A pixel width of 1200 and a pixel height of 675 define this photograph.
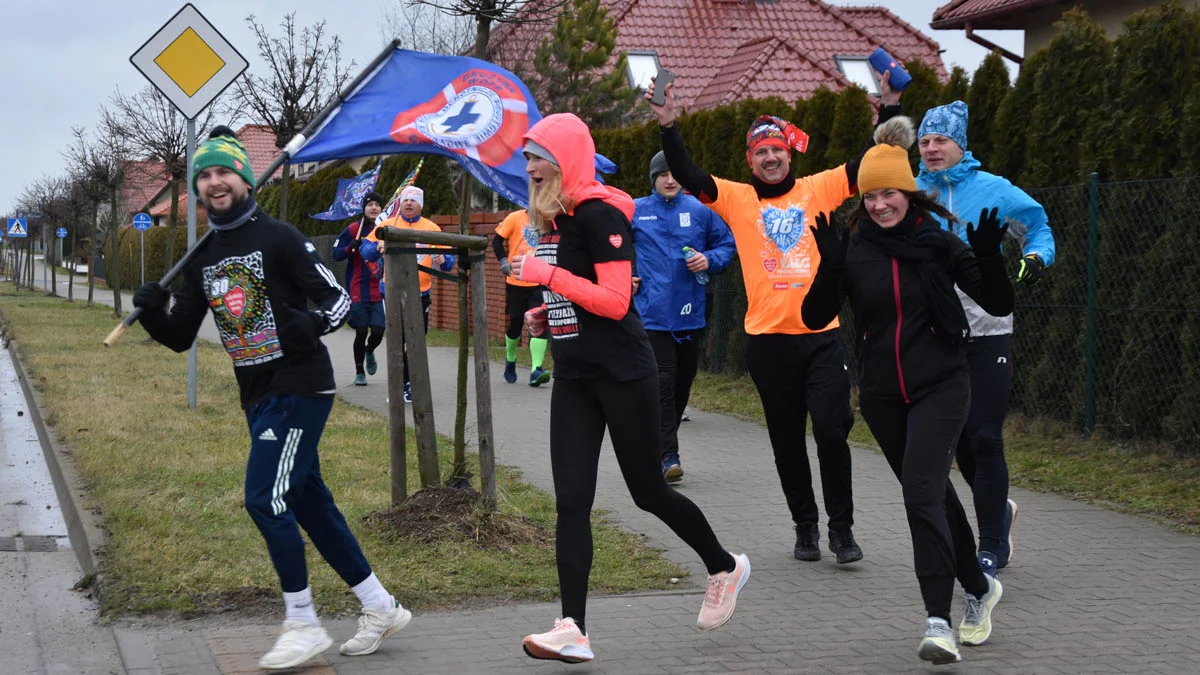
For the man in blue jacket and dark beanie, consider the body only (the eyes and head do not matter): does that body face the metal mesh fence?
no

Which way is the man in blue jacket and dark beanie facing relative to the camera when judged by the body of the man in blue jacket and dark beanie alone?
toward the camera

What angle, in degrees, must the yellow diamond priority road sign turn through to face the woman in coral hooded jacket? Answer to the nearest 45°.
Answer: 0° — it already faces them

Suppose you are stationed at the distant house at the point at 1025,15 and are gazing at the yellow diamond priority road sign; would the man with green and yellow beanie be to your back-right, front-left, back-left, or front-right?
front-left

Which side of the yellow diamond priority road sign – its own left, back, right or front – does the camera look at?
front

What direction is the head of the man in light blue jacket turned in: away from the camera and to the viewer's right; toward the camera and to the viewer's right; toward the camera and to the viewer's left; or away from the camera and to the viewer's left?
toward the camera and to the viewer's left

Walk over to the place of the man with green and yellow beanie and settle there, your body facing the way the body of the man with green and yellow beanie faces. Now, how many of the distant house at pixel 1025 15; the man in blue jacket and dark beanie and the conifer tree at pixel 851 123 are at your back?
3

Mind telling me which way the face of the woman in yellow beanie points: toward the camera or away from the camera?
toward the camera

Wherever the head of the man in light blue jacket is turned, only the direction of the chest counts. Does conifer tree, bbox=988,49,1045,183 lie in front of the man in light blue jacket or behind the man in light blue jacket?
behind

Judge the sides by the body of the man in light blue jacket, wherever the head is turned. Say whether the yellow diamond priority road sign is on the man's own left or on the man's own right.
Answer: on the man's own right

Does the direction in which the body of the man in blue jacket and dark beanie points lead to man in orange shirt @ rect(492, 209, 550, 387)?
no

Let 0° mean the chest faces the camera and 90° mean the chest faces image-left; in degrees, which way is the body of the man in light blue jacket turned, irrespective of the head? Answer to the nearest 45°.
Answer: approximately 45°

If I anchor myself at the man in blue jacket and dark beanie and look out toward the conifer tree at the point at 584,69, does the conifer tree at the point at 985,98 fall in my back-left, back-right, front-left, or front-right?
front-right

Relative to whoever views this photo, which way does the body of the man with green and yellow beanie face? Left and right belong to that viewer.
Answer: facing the viewer and to the left of the viewer

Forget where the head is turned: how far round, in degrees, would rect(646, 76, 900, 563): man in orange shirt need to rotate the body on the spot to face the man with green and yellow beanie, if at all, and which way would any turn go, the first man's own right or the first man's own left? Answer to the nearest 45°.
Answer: approximately 45° to the first man's own right

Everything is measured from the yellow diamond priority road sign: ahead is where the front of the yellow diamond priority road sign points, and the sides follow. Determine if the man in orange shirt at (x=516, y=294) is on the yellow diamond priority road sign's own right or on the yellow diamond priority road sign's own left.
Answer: on the yellow diamond priority road sign's own left

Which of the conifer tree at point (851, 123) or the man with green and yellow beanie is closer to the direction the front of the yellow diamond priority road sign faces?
the man with green and yellow beanie

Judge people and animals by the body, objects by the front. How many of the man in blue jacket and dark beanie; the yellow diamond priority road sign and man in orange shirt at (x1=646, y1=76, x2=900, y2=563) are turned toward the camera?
3
